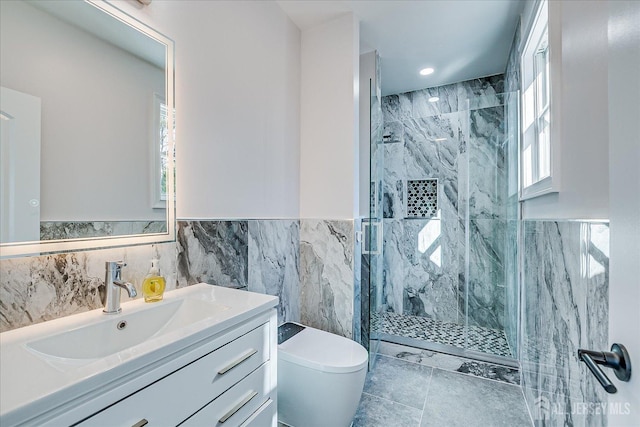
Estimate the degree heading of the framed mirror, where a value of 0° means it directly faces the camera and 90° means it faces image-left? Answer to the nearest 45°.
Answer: approximately 315°

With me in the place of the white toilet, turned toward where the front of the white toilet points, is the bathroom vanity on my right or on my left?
on my right

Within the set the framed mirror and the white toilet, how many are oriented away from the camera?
0

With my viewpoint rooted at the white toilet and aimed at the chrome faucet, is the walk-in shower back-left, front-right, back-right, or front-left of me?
back-right

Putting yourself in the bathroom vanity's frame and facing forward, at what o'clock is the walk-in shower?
The walk-in shower is roughly at 10 o'clock from the bathroom vanity.

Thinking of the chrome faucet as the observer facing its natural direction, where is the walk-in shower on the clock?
The walk-in shower is roughly at 10 o'clock from the chrome faucet.

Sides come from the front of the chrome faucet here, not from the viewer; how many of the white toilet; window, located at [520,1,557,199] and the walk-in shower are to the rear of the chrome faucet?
0

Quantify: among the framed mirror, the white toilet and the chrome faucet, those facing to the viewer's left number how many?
0

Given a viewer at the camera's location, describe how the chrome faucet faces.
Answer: facing the viewer and to the right of the viewer

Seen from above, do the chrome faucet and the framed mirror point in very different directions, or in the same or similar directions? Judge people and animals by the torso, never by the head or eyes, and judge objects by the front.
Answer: same or similar directions
